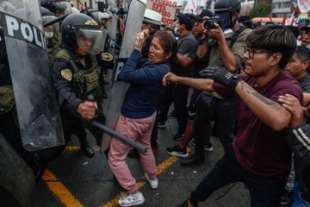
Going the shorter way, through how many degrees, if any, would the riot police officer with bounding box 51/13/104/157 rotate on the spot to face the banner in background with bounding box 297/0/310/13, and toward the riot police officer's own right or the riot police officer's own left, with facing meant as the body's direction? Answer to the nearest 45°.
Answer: approximately 90° to the riot police officer's own left

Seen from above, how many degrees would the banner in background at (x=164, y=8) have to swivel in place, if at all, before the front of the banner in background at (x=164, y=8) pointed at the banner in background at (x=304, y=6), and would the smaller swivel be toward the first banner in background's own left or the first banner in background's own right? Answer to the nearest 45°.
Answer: approximately 90° to the first banner in background's own left

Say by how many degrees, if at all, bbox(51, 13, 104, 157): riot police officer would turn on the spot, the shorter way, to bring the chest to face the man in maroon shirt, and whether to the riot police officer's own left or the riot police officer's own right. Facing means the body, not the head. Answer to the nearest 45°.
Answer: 0° — they already face them

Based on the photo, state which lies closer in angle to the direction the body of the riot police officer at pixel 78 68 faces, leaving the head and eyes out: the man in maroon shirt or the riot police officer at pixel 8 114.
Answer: the man in maroon shirt

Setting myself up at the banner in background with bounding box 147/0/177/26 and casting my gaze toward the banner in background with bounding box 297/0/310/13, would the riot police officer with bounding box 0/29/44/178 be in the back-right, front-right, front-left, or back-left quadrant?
back-right

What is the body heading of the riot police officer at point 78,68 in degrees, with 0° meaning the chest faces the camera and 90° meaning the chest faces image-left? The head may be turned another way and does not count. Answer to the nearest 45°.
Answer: approximately 315°

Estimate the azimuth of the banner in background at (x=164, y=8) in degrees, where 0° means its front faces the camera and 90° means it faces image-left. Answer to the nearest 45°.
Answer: approximately 0°

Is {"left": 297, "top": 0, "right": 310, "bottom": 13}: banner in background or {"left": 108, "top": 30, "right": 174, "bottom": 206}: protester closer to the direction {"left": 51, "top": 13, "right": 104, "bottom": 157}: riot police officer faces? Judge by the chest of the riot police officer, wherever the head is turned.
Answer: the protester

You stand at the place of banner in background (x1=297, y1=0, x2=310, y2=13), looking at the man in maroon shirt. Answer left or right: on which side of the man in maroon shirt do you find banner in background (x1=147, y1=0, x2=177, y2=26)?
right

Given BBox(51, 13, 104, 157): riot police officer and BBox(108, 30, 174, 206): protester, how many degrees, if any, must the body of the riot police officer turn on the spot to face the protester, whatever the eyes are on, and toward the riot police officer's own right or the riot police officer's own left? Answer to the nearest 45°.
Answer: approximately 45° to the riot police officer's own left
